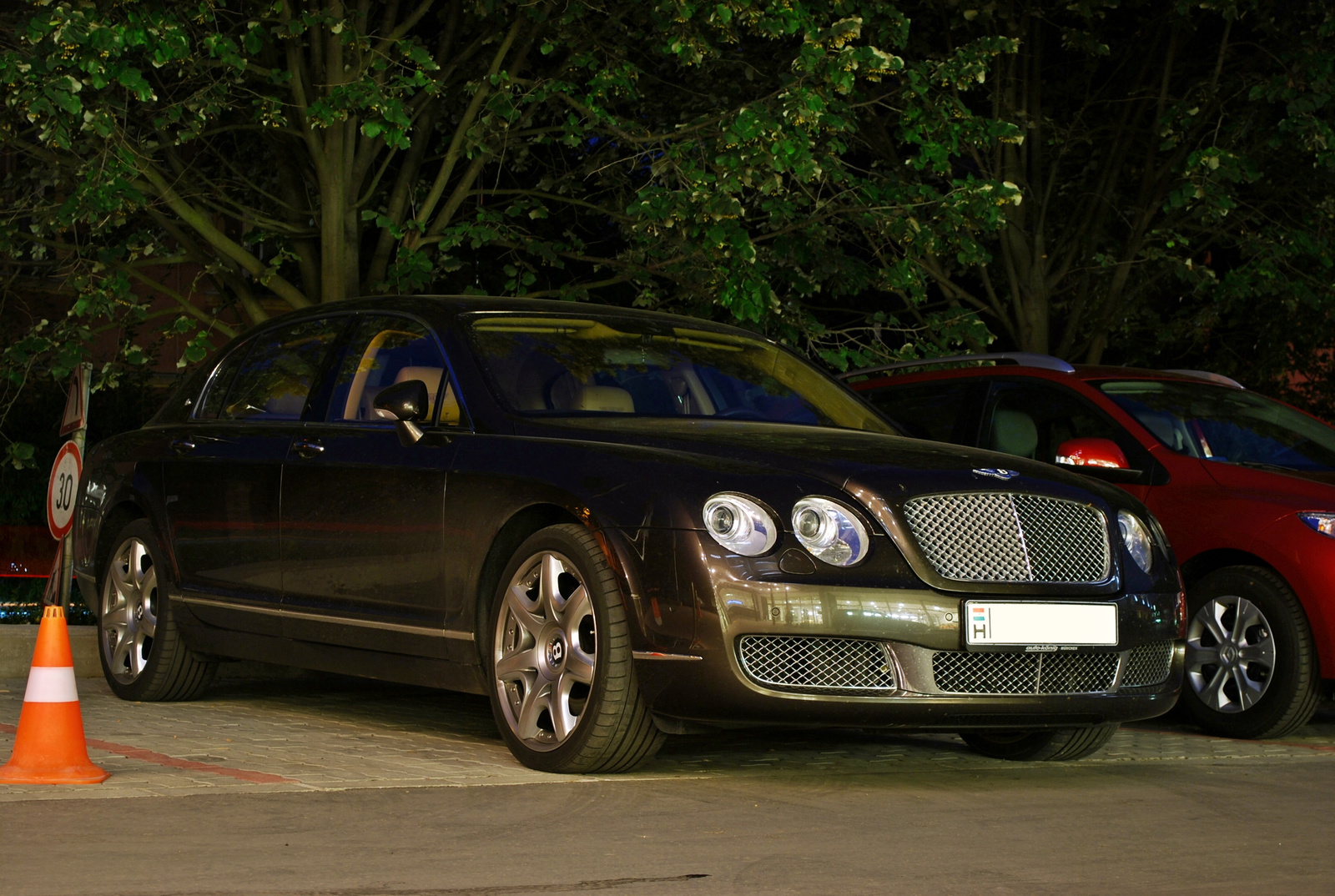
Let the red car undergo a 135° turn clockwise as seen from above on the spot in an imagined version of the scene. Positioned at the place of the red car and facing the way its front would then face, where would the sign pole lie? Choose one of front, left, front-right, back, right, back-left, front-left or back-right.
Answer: front

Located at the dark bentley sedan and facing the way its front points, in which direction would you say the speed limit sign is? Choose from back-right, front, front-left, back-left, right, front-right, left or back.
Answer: back

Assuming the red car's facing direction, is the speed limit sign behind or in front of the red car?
behind

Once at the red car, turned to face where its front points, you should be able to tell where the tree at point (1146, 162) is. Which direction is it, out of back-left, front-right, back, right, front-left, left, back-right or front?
back-left

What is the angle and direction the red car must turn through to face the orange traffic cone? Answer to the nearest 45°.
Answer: approximately 90° to its right

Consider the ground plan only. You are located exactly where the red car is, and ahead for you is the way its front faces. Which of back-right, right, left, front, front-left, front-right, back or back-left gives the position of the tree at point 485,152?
back

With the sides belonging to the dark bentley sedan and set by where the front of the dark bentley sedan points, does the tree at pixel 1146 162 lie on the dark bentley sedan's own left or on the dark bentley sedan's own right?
on the dark bentley sedan's own left

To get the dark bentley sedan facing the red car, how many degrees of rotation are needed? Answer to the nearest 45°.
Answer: approximately 90° to its left

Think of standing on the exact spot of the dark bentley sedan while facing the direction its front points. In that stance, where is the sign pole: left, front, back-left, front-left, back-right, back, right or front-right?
back

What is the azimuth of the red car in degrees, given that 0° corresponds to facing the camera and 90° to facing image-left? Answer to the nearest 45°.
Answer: approximately 315°
